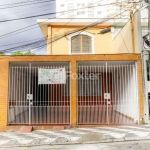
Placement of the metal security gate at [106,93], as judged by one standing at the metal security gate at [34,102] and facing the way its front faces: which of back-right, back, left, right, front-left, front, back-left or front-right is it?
left

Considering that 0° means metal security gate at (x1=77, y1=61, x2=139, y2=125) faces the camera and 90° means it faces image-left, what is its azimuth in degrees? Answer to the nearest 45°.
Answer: approximately 0°

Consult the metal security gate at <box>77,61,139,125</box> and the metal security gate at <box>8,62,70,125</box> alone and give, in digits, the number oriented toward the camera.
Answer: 2

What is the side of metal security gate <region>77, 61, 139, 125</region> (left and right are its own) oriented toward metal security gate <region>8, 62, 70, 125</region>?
right

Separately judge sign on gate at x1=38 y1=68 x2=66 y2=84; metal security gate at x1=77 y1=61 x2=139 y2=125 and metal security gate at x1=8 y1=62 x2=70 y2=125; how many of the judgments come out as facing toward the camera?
3

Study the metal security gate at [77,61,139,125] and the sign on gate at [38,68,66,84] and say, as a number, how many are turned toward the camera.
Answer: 2

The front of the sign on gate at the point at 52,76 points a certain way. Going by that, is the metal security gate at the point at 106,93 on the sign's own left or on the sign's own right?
on the sign's own left

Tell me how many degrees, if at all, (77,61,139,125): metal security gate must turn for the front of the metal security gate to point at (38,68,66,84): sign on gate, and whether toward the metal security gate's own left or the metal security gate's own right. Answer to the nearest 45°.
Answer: approximately 45° to the metal security gate's own right
